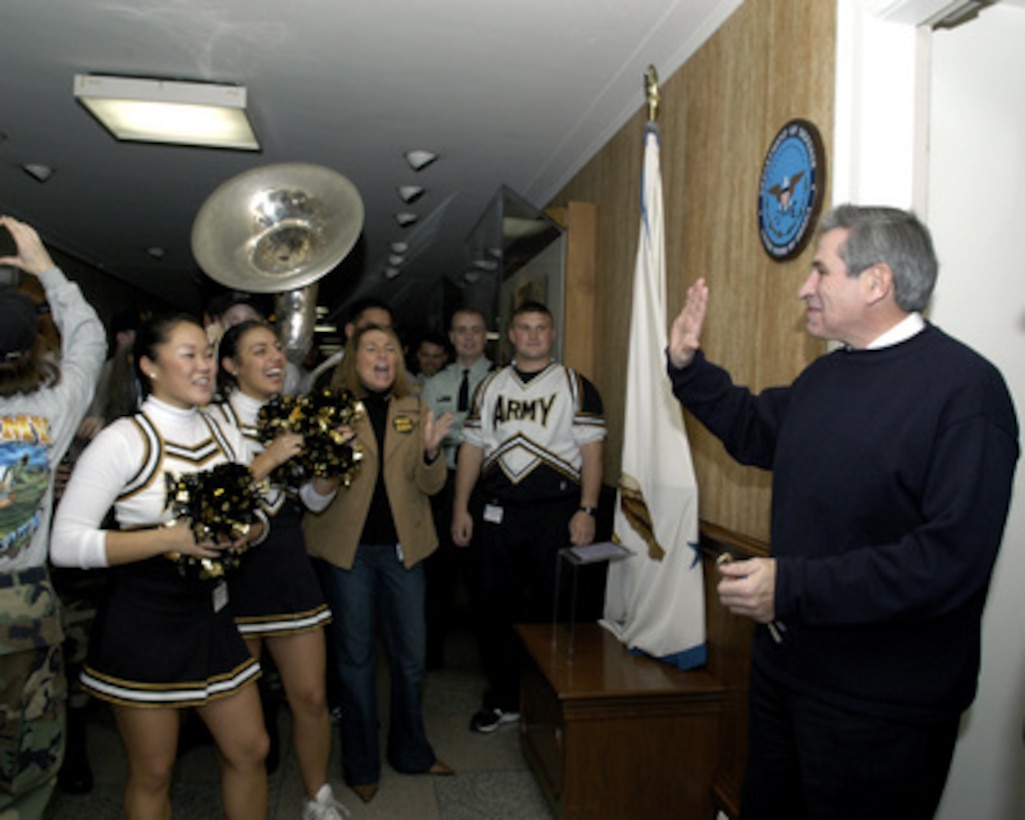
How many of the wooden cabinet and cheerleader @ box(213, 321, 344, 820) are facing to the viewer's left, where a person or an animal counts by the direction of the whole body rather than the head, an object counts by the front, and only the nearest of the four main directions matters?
1

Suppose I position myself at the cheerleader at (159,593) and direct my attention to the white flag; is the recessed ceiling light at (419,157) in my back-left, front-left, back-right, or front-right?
front-left

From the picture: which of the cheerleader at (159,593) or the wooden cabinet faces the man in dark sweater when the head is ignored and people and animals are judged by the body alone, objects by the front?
the cheerleader

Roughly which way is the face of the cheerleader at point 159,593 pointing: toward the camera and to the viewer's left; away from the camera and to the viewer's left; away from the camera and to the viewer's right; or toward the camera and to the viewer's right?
toward the camera and to the viewer's right

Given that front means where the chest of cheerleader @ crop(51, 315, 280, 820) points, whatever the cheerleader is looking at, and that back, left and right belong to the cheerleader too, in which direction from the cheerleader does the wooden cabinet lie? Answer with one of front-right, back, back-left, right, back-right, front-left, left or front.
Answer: front-left

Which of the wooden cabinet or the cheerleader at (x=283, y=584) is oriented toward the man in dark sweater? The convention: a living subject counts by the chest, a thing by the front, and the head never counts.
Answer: the cheerleader

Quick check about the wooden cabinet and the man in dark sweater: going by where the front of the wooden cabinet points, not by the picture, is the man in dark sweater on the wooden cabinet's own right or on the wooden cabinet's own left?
on the wooden cabinet's own left

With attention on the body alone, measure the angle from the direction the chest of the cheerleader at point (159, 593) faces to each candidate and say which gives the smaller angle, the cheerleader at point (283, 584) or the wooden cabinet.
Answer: the wooden cabinet

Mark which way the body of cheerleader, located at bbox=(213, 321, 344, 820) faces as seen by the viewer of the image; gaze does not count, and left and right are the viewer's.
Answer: facing the viewer and to the right of the viewer

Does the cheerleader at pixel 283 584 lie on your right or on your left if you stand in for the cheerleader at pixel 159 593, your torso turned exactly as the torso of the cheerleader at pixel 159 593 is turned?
on your left

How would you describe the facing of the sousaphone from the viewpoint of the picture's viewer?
facing the viewer

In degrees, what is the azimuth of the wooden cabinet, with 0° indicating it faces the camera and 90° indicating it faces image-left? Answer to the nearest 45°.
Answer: approximately 90°

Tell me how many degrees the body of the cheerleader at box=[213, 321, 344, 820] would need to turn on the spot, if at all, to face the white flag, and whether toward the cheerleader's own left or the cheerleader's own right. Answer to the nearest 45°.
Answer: approximately 45° to the cheerleader's own left

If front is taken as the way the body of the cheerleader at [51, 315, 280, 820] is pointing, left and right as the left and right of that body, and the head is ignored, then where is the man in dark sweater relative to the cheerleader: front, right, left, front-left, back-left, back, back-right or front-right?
front
